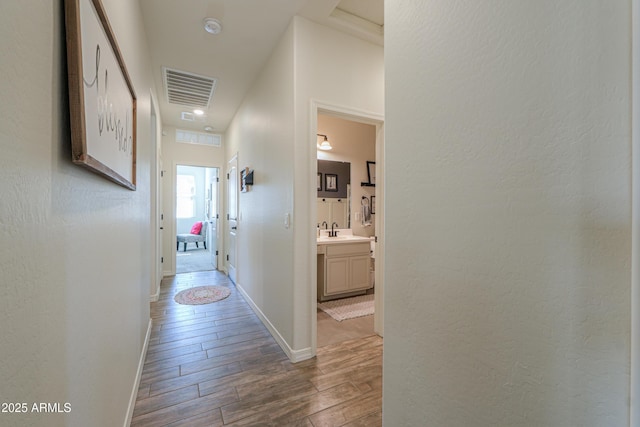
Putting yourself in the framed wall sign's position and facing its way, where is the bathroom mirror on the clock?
The bathroom mirror is roughly at 11 o'clock from the framed wall sign.

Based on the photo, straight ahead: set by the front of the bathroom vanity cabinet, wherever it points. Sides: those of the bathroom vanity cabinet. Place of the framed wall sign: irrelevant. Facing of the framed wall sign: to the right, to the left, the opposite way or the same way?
to the left

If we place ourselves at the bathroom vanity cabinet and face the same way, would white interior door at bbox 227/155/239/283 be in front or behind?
behind

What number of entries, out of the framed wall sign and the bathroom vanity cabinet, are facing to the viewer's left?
0

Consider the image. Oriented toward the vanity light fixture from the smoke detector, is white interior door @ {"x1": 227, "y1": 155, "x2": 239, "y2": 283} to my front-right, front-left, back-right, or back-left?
front-left

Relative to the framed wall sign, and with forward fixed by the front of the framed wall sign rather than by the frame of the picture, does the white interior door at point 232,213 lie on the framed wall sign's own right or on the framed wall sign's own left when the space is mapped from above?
on the framed wall sign's own left

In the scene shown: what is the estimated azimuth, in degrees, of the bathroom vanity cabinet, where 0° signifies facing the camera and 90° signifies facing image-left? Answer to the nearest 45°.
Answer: approximately 315°

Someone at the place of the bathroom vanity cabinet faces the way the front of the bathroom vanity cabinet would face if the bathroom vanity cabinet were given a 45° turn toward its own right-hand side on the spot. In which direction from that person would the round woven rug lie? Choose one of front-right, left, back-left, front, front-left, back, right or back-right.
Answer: right

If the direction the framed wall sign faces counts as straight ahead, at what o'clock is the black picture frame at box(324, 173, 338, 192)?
The black picture frame is roughly at 11 o'clock from the framed wall sign.

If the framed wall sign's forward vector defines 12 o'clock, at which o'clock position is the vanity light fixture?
The vanity light fixture is roughly at 11 o'clock from the framed wall sign.

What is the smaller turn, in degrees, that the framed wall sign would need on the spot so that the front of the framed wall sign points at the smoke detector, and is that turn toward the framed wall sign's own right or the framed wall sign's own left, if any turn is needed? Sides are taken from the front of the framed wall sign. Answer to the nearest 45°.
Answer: approximately 45° to the framed wall sign's own left

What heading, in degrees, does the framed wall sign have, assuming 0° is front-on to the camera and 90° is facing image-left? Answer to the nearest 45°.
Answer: approximately 270°
